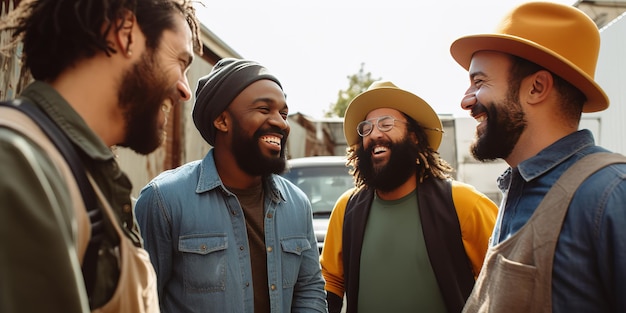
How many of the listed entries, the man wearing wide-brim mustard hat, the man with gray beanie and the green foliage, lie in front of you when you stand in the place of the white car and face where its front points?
2

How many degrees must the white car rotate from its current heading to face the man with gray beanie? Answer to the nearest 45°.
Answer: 0° — it already faces them

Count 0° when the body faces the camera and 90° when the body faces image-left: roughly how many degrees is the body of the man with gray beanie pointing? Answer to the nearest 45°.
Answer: approximately 315°

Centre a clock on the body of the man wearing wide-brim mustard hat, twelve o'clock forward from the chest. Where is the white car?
The white car is roughly at 2 o'clock from the man wearing wide-brim mustard hat.

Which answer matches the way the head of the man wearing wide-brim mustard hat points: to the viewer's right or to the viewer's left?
to the viewer's left

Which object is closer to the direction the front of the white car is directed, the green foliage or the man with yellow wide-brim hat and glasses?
the man with yellow wide-brim hat and glasses

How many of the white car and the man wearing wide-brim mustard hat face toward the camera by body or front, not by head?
1

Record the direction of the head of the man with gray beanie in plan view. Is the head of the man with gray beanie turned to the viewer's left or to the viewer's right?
to the viewer's right

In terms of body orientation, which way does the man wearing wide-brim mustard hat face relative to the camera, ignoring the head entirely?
to the viewer's left

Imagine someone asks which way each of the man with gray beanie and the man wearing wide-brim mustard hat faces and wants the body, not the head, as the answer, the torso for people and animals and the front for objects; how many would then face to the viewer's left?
1

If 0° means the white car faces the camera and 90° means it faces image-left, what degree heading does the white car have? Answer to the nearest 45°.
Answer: approximately 0°

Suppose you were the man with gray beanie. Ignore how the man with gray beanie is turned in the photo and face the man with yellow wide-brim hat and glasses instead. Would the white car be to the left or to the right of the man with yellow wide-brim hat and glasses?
left
